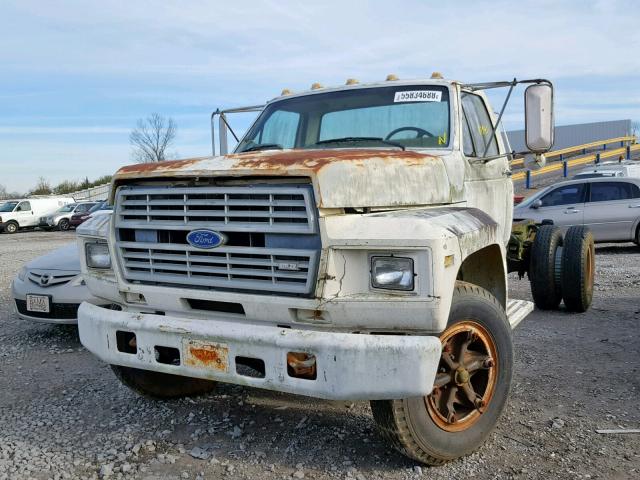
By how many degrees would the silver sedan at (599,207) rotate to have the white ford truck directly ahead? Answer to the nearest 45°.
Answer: approximately 90° to its left

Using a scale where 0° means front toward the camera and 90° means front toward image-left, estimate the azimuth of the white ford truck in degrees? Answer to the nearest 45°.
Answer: approximately 45°

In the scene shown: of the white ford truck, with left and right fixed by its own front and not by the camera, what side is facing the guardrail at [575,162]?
back

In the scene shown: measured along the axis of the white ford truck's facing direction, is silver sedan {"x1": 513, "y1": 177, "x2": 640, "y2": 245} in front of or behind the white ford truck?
behind

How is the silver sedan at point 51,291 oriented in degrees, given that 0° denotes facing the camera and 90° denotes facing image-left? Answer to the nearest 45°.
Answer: approximately 45°

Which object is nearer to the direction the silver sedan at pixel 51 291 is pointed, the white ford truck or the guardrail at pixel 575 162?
the white ford truck

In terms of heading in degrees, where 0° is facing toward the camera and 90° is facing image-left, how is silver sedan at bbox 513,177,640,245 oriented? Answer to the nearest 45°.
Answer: approximately 90°

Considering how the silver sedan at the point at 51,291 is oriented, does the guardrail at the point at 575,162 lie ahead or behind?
behind

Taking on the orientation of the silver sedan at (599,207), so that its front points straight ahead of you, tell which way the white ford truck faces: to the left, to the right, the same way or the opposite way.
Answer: to the left

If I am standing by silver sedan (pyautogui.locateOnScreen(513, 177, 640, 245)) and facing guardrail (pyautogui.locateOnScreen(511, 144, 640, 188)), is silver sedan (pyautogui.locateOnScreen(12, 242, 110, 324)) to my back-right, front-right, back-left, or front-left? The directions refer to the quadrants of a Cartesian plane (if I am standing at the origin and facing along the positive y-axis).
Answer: back-left

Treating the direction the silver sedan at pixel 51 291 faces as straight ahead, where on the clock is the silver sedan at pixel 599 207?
the silver sedan at pixel 599 207 is roughly at 7 o'clock from the silver sedan at pixel 51 291.
